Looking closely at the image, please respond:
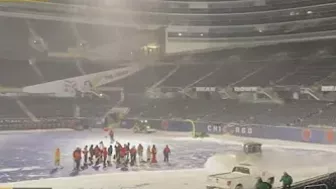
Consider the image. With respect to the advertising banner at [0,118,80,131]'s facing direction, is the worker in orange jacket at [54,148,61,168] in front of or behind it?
in front

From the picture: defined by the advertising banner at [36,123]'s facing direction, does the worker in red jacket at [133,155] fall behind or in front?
in front

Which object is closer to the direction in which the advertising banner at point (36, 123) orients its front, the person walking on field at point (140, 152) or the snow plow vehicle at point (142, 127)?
the person walking on field

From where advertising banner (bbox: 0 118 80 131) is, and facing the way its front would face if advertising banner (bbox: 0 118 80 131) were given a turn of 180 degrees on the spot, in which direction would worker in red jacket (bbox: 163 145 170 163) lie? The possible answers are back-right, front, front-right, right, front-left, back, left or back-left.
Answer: back-right

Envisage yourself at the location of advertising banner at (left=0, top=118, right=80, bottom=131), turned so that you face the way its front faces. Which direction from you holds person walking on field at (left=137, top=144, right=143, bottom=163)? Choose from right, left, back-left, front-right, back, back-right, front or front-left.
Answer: front-left

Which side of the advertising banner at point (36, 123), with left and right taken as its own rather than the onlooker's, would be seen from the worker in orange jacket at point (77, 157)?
front

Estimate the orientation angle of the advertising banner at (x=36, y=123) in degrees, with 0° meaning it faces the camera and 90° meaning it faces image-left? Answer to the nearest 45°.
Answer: approximately 0°

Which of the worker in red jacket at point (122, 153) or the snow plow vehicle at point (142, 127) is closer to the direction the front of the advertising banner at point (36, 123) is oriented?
the worker in red jacket
